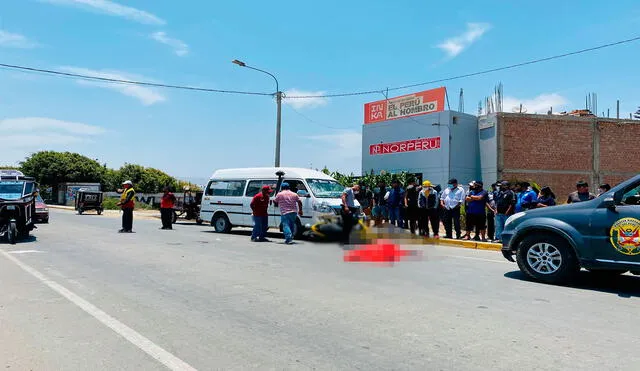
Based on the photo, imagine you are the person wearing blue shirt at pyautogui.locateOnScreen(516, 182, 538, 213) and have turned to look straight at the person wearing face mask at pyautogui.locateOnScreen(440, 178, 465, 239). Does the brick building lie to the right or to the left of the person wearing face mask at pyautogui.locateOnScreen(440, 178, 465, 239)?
right

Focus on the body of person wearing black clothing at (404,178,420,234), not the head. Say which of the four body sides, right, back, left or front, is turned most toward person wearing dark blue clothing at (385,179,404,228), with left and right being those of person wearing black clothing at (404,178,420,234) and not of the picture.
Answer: right

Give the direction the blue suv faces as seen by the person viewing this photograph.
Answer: facing to the left of the viewer

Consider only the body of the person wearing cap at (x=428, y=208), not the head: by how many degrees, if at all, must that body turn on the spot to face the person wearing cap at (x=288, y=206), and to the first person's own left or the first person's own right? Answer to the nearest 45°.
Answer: approximately 45° to the first person's own right

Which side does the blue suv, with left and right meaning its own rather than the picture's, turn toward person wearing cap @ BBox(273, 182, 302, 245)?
front

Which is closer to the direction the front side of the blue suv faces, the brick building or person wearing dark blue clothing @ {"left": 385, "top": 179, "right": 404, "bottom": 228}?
the person wearing dark blue clothing

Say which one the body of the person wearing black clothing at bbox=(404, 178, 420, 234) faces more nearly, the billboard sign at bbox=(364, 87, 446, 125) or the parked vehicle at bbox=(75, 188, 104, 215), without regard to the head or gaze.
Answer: the parked vehicle

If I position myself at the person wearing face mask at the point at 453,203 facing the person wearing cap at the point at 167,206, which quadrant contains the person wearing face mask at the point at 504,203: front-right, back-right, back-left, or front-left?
back-left

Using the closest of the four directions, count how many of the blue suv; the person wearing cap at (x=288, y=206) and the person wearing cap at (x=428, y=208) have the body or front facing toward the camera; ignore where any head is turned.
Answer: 1

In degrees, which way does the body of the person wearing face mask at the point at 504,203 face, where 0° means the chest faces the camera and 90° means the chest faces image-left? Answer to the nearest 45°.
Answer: approximately 45°

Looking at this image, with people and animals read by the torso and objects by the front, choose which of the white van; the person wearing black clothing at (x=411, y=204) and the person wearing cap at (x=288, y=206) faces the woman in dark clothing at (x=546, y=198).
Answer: the white van

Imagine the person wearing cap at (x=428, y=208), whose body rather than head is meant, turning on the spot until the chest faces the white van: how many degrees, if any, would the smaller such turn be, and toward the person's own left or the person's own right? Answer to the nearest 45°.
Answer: approximately 90° to the person's own right

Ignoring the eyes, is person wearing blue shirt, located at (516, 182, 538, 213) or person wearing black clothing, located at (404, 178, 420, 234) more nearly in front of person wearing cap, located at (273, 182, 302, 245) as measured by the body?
the person wearing black clothing

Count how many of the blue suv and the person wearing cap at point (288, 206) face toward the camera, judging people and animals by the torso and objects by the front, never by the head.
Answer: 0

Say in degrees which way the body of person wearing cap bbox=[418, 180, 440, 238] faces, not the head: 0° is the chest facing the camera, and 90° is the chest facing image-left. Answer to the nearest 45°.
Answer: approximately 0°

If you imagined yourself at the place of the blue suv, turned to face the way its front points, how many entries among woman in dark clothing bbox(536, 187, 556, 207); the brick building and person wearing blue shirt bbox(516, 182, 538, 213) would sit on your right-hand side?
3

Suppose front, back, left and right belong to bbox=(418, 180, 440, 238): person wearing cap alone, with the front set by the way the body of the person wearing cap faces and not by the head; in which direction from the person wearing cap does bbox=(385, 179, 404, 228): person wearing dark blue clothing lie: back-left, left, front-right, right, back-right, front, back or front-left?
back-right

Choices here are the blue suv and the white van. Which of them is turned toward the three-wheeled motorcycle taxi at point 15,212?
the blue suv
